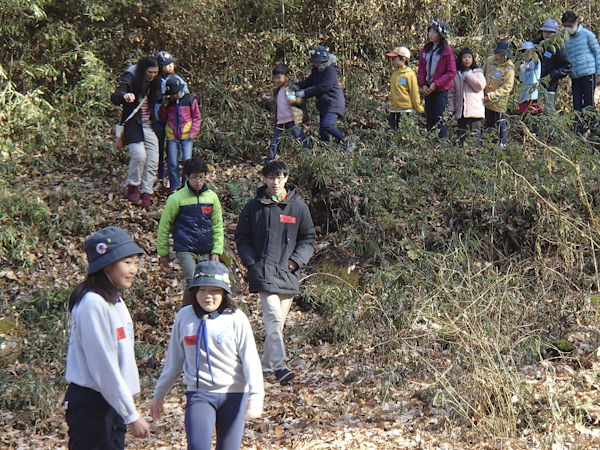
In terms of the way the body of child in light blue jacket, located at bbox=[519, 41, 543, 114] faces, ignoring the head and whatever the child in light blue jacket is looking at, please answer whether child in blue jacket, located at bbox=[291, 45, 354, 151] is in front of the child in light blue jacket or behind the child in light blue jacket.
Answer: in front

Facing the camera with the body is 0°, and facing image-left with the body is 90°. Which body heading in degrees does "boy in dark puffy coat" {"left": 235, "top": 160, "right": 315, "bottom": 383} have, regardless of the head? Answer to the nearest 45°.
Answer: approximately 0°

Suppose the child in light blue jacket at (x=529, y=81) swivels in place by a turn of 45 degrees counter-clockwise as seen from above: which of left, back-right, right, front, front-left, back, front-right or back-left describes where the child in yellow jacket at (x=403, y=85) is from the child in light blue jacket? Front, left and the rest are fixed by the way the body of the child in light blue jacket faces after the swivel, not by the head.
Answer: right

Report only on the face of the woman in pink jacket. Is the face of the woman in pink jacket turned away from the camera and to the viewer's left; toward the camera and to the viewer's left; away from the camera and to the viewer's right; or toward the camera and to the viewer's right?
toward the camera and to the viewer's left

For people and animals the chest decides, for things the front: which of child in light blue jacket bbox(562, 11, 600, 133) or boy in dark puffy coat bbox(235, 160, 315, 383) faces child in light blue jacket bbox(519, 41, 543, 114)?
child in light blue jacket bbox(562, 11, 600, 133)

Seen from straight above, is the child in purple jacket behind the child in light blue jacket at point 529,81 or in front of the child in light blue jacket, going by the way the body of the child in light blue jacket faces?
in front

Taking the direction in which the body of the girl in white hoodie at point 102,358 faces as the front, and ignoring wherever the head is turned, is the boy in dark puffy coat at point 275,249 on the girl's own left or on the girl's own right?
on the girl's own left

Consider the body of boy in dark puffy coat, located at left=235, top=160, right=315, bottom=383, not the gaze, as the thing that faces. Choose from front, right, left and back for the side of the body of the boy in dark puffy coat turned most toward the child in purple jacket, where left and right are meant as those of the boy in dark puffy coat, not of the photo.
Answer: back

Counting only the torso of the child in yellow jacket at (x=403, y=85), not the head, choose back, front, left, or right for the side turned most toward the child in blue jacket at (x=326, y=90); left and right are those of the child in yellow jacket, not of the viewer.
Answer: front

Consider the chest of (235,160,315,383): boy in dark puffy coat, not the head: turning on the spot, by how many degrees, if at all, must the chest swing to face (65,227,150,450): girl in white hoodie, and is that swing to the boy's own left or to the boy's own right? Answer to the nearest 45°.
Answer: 0° — they already face them
